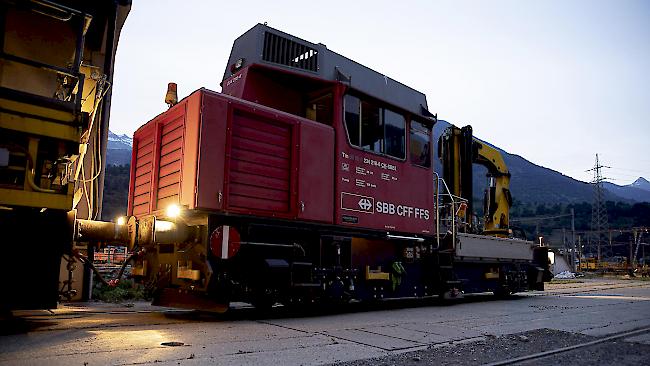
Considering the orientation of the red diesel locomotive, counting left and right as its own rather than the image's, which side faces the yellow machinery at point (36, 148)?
front

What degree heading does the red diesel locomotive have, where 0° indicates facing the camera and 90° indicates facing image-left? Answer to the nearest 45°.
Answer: approximately 45°

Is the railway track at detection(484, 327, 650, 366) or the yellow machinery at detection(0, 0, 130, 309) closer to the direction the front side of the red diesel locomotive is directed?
the yellow machinery
